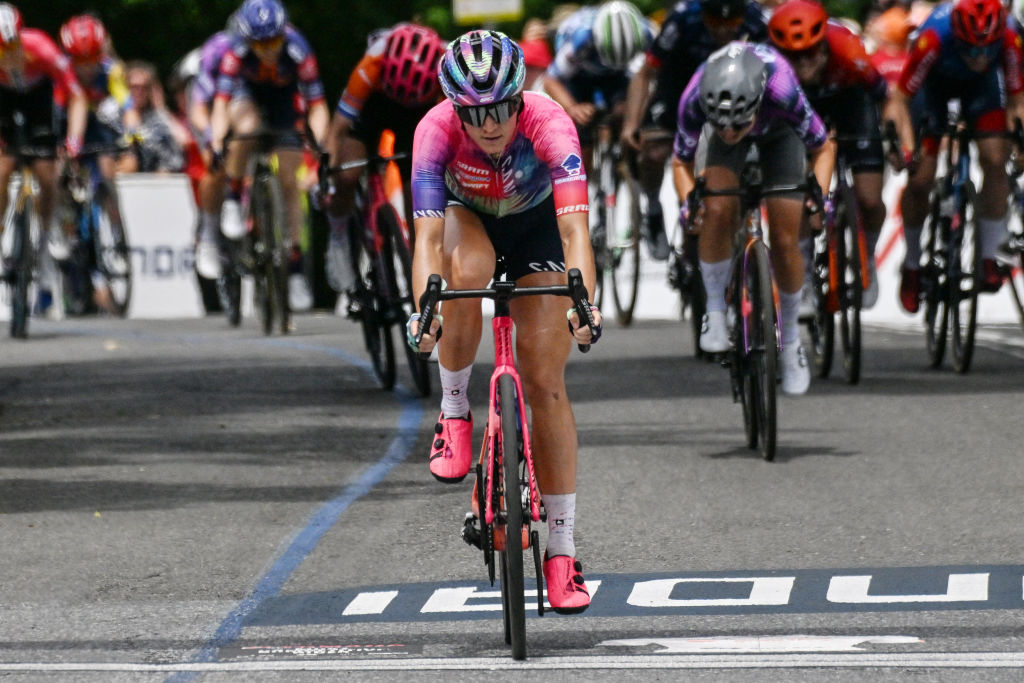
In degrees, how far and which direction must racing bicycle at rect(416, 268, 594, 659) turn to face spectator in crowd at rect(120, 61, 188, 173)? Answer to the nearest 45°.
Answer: approximately 180°

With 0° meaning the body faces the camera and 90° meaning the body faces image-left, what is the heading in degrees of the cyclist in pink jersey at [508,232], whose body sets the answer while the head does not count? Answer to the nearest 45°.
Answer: approximately 0°

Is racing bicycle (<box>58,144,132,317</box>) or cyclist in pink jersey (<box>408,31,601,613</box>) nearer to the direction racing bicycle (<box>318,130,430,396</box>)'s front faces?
the cyclist in pink jersey

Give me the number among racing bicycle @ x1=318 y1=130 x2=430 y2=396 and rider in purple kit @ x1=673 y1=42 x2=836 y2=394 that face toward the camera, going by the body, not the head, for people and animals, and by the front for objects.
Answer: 2

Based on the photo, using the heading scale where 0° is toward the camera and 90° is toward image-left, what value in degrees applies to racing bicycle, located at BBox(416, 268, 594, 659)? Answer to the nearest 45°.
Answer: approximately 0°

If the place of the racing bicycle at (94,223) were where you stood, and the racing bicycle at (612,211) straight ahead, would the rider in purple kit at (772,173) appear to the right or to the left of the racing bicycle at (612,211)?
right

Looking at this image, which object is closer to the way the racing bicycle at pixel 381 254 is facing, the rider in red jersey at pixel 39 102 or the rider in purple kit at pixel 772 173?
the rider in purple kit

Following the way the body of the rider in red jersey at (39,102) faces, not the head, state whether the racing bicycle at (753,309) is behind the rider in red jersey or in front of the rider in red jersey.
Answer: in front

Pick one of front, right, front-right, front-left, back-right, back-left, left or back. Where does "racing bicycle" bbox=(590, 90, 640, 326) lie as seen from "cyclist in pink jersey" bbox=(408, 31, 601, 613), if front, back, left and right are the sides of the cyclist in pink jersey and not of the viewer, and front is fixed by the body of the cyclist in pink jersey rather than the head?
back

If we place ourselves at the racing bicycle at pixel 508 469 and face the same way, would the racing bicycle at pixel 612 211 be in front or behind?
behind

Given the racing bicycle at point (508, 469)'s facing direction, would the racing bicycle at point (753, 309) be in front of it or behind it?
behind
